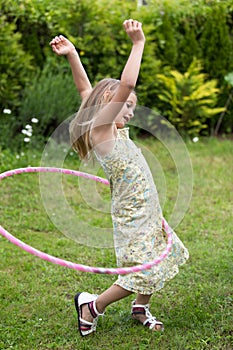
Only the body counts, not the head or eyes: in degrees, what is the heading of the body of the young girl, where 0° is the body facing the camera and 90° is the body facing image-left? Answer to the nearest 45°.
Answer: approximately 270°

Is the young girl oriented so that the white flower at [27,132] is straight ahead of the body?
no

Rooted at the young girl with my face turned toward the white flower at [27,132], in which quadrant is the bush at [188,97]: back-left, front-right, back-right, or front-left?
front-right

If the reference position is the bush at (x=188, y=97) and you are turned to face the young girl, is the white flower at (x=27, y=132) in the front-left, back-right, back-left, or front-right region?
front-right

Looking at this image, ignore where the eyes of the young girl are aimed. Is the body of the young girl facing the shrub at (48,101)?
no

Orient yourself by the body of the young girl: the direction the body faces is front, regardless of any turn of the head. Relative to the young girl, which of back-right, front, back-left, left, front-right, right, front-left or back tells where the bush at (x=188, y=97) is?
left

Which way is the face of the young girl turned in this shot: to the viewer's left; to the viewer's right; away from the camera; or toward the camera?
to the viewer's right
